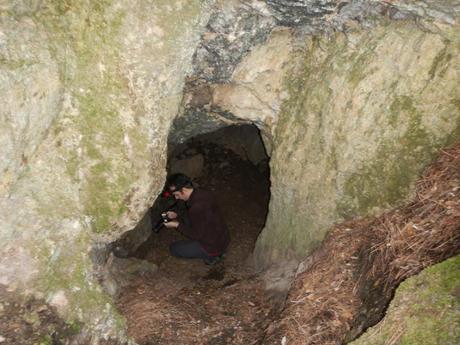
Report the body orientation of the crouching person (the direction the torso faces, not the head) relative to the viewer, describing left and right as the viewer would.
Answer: facing to the left of the viewer
